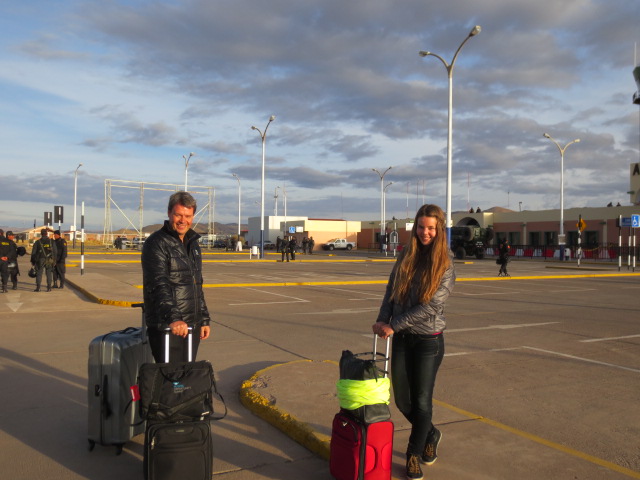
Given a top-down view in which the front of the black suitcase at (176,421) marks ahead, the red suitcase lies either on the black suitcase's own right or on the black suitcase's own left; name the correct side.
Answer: on the black suitcase's own left

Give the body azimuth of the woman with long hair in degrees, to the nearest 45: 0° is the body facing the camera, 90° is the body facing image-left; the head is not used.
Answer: approximately 45°

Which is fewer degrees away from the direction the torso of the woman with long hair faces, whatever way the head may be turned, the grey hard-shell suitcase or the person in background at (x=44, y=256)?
the grey hard-shell suitcase

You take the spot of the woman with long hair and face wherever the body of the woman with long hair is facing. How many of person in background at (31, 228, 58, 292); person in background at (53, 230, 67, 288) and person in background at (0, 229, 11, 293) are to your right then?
3

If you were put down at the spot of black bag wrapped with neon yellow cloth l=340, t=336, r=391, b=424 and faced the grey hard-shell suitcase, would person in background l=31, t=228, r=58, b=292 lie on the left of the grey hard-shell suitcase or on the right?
right

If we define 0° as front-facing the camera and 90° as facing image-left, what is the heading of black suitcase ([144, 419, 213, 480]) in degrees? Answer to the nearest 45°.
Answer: approximately 0°

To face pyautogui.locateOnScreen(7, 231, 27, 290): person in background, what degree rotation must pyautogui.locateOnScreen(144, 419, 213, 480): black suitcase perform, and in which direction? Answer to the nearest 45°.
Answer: approximately 180°
